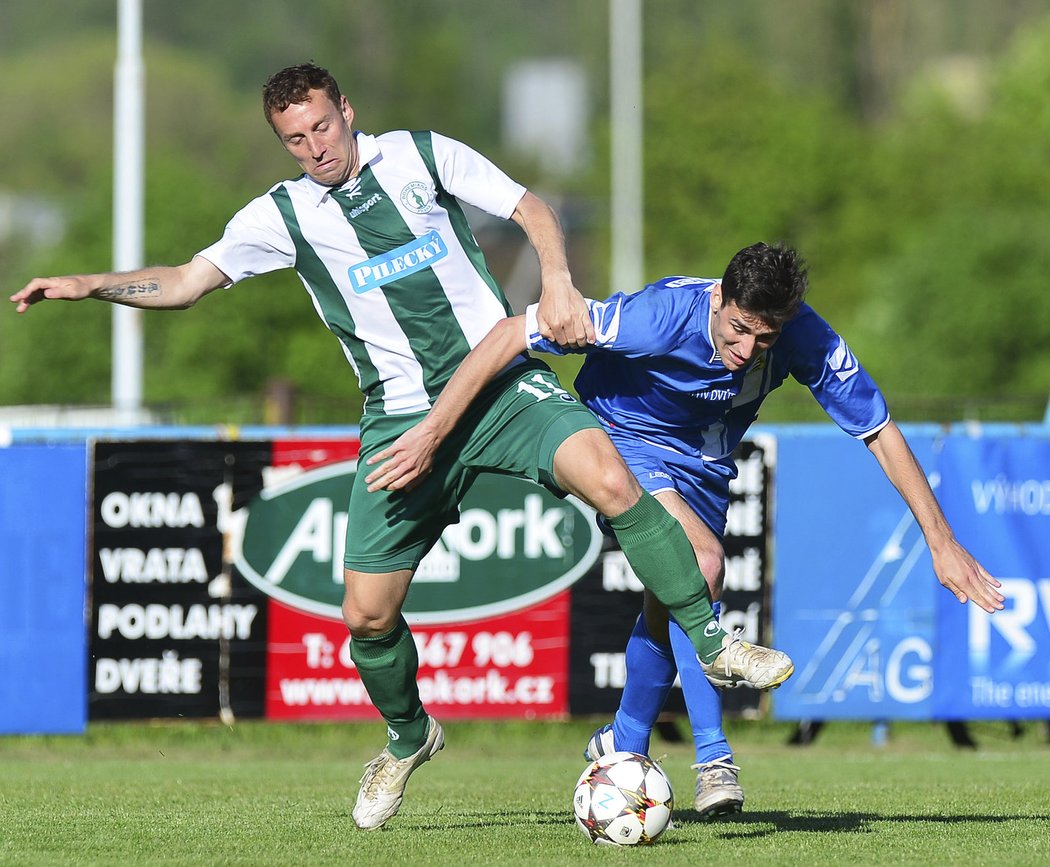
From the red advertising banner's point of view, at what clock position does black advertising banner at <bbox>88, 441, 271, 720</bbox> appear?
The black advertising banner is roughly at 3 o'clock from the red advertising banner.

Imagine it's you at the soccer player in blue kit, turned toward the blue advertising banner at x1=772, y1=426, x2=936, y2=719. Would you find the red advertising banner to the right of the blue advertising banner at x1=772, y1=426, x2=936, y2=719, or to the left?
left

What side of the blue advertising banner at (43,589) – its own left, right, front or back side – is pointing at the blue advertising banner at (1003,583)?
left

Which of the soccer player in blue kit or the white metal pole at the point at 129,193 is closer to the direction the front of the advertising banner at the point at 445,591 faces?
the soccer player in blue kit

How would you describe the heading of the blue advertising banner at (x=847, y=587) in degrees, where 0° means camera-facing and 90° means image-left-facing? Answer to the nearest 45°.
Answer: approximately 0°

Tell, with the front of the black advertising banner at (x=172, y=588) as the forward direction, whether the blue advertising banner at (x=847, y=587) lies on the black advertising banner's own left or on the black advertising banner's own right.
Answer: on the black advertising banner's own left

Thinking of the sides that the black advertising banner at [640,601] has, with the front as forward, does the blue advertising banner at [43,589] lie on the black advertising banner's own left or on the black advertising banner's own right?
on the black advertising banner's own right

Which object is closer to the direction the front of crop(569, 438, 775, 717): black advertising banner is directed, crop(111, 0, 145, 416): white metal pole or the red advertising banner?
the red advertising banner
